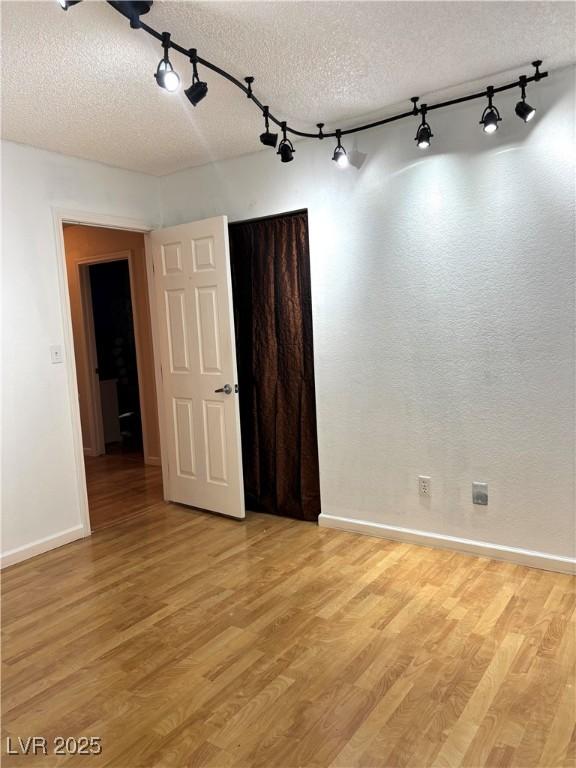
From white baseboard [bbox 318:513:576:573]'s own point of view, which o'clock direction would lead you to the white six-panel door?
The white six-panel door is roughly at 2 o'clock from the white baseboard.

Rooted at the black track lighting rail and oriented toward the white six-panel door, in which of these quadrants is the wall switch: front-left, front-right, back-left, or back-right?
front-left

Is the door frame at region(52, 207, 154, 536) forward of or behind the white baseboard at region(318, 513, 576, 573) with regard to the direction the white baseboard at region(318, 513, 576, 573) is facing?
forward

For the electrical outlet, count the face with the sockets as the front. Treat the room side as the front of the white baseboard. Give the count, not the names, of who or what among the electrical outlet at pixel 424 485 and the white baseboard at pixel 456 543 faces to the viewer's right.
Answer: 0

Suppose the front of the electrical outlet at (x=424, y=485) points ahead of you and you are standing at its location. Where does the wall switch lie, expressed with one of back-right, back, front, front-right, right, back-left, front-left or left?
front-right

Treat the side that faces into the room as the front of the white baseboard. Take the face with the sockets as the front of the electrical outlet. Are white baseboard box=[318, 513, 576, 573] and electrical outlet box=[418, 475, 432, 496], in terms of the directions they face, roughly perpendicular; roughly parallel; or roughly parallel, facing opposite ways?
roughly parallel

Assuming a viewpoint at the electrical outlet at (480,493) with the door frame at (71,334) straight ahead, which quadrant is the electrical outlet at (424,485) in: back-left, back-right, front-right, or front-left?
front-right

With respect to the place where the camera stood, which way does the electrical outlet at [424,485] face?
facing the viewer and to the left of the viewer
